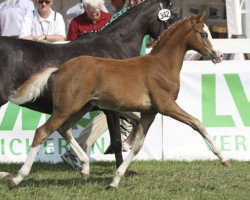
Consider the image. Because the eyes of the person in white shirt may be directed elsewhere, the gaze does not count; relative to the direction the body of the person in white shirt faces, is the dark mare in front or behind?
in front

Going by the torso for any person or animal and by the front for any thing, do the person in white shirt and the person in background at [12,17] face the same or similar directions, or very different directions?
same or similar directions

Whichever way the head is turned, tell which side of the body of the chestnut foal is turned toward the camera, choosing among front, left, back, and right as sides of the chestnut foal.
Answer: right

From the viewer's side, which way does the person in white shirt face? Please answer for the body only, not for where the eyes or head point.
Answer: toward the camera

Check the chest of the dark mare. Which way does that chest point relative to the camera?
to the viewer's right

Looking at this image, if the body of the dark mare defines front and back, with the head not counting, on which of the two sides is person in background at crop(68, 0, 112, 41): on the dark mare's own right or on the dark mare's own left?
on the dark mare's own left

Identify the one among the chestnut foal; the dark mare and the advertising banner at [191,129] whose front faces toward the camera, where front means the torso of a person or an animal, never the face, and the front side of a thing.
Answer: the advertising banner

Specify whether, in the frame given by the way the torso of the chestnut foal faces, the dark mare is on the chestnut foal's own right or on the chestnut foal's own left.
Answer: on the chestnut foal's own left

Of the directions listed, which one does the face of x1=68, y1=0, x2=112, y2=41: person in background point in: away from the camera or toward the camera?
toward the camera

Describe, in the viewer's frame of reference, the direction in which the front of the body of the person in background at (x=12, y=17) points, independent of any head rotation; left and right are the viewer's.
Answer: facing the viewer
